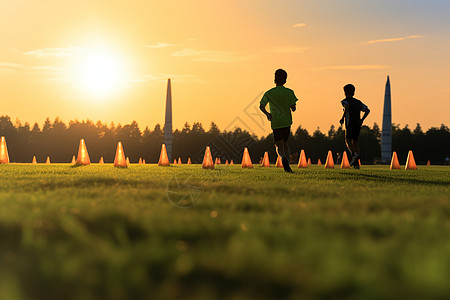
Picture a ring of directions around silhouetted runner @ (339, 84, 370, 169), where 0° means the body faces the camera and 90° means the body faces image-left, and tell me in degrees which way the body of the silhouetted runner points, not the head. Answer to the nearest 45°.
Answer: approximately 135°

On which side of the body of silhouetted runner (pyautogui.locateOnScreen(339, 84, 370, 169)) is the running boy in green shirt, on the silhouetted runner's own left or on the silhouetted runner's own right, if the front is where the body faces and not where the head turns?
on the silhouetted runner's own left

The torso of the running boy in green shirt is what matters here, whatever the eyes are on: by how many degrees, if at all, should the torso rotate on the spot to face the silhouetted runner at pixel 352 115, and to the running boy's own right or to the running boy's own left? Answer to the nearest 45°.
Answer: approximately 45° to the running boy's own right

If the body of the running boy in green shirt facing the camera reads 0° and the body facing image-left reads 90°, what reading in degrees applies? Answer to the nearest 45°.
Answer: approximately 180°
